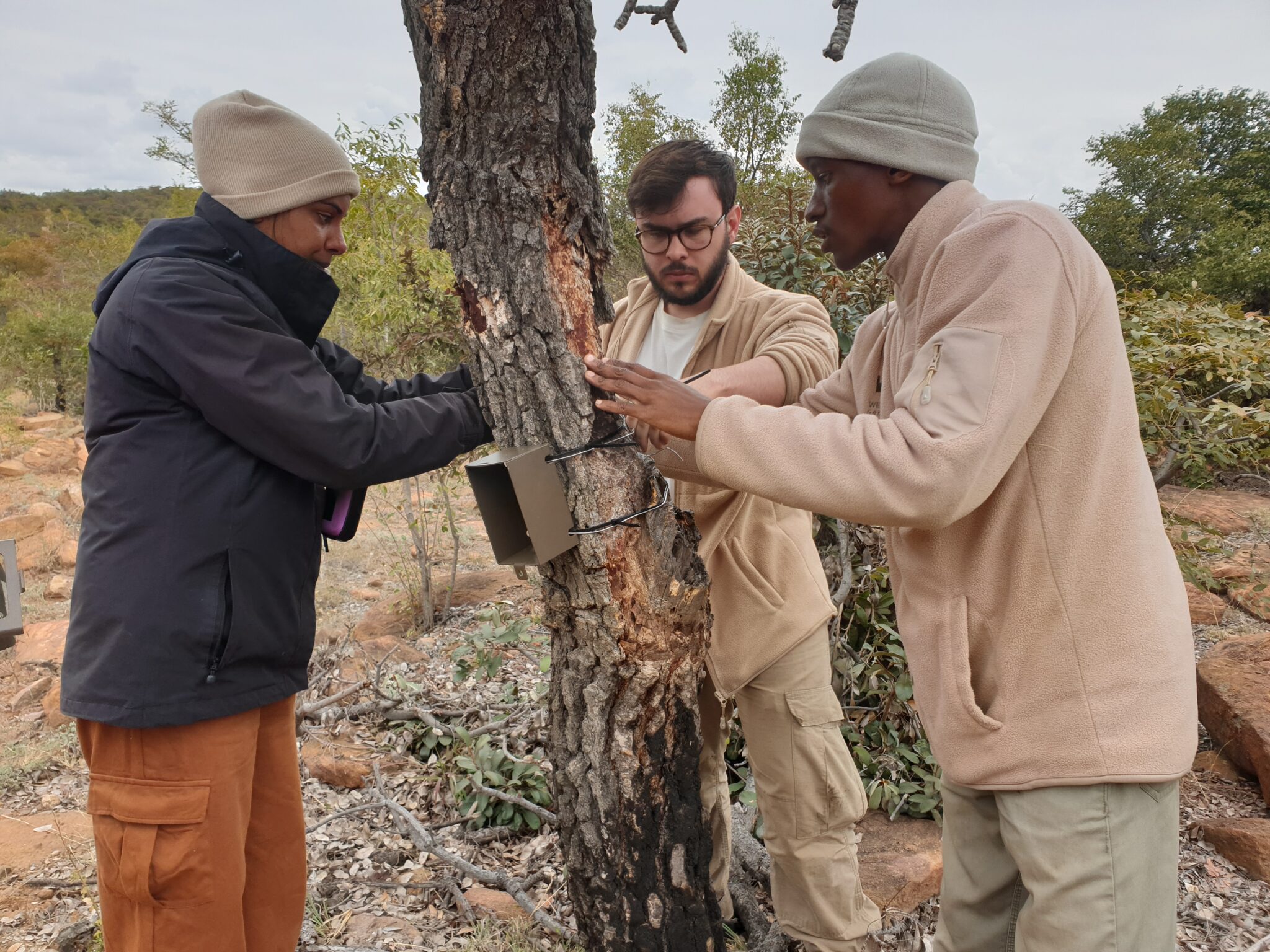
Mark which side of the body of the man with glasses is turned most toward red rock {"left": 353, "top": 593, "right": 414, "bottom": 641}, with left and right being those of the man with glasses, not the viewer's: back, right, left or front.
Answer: right

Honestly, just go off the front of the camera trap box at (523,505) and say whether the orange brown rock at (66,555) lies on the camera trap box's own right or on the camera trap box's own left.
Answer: on the camera trap box's own right

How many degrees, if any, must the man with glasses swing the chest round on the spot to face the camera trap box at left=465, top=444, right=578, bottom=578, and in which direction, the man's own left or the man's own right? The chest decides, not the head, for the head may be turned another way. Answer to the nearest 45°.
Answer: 0° — they already face it

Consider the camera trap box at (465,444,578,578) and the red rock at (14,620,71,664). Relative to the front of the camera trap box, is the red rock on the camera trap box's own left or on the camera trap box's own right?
on the camera trap box's own right

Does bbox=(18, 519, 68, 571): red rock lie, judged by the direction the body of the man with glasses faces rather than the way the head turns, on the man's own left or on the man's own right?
on the man's own right

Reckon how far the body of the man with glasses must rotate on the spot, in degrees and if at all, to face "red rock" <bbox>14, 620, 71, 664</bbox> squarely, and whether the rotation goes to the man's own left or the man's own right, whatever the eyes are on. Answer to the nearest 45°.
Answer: approximately 90° to the man's own right

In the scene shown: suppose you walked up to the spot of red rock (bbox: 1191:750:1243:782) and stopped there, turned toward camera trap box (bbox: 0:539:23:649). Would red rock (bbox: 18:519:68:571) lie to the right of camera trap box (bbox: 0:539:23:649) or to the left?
right

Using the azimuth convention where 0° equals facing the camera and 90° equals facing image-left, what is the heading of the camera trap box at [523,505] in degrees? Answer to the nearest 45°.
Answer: approximately 45°

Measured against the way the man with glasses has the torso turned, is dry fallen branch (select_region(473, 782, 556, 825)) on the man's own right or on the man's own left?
on the man's own right
